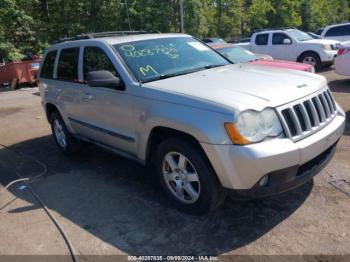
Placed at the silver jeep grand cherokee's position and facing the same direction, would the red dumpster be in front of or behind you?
behind

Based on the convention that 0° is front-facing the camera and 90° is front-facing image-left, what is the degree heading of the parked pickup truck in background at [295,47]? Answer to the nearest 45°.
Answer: approximately 315°

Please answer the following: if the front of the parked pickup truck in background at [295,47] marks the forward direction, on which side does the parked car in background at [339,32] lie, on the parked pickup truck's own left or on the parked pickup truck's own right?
on the parked pickup truck's own left

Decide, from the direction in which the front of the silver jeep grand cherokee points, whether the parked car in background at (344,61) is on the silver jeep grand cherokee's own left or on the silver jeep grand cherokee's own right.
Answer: on the silver jeep grand cherokee's own left

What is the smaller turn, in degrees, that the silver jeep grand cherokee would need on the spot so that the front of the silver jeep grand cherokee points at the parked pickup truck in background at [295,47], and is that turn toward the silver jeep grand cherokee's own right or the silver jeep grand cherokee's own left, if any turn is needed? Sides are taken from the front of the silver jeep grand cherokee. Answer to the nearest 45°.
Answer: approximately 135° to the silver jeep grand cherokee's own left

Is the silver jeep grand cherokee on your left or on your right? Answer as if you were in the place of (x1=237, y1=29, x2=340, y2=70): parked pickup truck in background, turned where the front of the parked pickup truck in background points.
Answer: on your right

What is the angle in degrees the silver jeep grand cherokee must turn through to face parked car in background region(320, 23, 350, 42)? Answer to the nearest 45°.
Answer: approximately 90° to its left

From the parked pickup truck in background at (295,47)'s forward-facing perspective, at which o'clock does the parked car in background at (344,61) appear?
the parked car in background at (344,61) is roughly at 1 o'clock from the parked pickup truck in background at (295,47).

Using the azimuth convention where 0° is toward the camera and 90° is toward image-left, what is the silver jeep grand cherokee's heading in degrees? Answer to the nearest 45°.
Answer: approximately 315°
